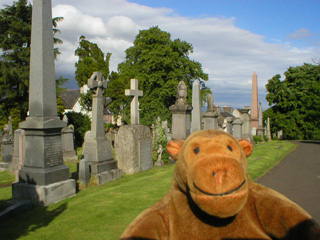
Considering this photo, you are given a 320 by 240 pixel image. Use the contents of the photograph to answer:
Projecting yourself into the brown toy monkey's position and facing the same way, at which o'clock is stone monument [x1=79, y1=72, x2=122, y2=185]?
The stone monument is roughly at 5 o'clock from the brown toy monkey.

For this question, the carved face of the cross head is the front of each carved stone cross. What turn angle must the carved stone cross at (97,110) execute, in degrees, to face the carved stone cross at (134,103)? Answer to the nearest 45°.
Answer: approximately 90° to its left

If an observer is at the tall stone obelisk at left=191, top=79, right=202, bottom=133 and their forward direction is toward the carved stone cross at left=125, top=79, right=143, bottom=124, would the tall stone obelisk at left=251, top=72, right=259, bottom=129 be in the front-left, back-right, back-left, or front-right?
back-right

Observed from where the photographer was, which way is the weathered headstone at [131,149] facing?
facing the viewer and to the right of the viewer

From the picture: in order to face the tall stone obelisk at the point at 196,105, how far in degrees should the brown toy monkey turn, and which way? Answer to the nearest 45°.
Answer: approximately 180°

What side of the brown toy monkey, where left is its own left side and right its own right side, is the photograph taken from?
front

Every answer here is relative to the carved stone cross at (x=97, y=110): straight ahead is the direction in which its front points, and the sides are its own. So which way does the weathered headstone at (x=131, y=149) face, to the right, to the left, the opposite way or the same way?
the same way

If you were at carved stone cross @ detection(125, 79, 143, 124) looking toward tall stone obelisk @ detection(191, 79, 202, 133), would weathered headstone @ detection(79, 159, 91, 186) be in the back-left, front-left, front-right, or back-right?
back-right

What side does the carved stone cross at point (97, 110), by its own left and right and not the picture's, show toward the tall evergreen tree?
back
